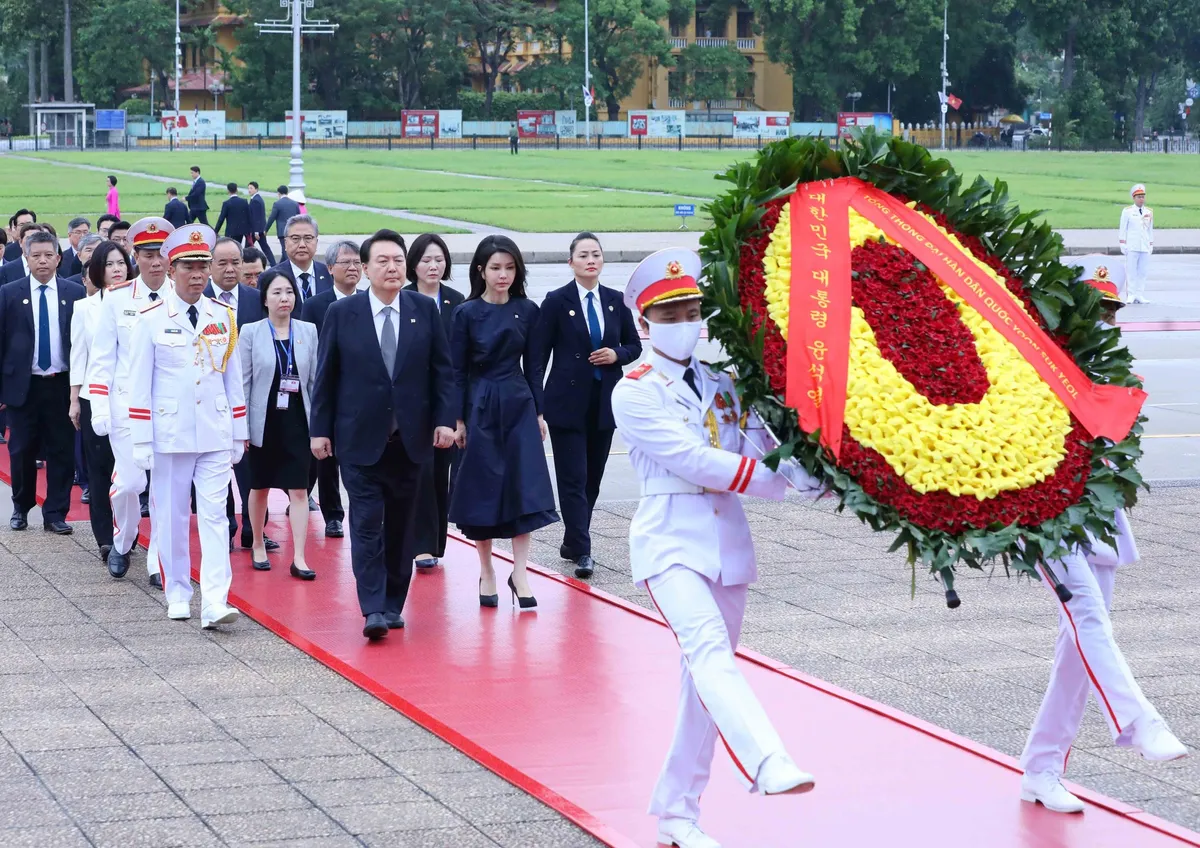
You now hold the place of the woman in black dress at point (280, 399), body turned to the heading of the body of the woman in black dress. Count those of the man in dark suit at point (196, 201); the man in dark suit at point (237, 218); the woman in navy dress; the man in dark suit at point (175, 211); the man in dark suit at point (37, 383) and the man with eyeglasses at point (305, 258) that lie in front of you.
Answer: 1

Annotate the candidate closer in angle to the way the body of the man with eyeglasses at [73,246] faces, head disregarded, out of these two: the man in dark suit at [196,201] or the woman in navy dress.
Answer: the woman in navy dress

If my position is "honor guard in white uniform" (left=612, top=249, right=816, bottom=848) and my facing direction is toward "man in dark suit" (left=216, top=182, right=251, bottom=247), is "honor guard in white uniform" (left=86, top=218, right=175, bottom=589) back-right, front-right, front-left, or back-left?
front-left

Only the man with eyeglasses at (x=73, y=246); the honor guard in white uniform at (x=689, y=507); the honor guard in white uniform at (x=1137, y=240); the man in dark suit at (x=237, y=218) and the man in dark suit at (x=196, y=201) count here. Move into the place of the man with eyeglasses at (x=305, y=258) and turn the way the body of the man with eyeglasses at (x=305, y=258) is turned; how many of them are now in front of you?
1

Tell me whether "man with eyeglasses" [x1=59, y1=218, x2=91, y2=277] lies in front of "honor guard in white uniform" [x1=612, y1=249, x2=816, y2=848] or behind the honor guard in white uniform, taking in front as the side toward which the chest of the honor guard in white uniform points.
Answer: behind

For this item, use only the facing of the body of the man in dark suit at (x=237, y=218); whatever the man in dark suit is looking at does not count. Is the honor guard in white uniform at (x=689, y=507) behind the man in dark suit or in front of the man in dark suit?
behind

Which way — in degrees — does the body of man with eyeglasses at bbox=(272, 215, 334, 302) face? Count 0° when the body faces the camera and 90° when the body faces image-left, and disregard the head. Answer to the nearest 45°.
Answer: approximately 0°

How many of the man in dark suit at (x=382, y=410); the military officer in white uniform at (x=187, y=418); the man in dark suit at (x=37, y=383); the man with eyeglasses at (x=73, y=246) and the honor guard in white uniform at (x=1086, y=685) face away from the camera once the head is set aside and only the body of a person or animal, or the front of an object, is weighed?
0

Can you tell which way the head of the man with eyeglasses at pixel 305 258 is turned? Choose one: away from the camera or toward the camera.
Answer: toward the camera

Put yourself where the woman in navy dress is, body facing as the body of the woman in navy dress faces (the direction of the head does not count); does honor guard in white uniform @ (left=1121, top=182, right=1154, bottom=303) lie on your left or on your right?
on your left

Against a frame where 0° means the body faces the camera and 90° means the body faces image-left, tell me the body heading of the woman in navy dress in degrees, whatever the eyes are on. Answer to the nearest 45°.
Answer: approximately 315°

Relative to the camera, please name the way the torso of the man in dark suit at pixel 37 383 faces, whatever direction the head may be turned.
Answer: toward the camera

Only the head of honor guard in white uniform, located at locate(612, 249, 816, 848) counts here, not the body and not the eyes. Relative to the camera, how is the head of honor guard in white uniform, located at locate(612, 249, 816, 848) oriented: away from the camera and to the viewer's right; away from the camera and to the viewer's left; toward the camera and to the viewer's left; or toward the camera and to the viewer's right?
toward the camera and to the viewer's right

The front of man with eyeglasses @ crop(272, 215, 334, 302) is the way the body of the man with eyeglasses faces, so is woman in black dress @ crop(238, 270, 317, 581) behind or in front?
in front

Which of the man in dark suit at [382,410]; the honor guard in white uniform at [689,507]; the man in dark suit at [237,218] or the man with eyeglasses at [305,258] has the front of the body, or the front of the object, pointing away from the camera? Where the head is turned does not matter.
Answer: the man in dark suit at [237,218]

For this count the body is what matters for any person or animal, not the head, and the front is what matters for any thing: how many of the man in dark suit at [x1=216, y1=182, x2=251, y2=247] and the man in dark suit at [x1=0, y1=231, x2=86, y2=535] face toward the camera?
1

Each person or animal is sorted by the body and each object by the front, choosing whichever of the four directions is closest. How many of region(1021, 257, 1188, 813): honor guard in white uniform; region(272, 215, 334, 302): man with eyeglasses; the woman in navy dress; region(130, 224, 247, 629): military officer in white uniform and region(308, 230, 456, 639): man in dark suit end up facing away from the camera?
0

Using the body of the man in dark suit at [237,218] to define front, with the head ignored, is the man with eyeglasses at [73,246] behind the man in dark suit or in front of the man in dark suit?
behind

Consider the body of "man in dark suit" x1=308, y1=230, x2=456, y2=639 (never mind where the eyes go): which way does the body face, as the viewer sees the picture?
toward the camera
